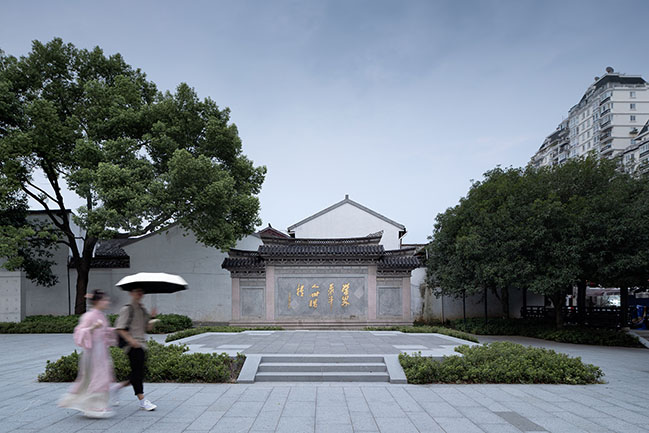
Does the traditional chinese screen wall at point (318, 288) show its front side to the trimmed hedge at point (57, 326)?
no

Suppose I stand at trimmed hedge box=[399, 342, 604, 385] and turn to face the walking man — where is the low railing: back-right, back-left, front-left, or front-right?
back-right

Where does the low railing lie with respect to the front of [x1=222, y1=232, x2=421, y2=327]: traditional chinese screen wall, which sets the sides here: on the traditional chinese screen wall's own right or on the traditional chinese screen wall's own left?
on the traditional chinese screen wall's own left

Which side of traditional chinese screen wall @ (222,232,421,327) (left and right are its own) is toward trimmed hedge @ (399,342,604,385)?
front

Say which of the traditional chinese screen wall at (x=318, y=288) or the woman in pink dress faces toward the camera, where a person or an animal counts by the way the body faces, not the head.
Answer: the traditional chinese screen wall

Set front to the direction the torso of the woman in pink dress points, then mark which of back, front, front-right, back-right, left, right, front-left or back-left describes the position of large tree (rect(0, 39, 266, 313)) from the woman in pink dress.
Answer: left

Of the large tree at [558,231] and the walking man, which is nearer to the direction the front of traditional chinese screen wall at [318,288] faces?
the walking man

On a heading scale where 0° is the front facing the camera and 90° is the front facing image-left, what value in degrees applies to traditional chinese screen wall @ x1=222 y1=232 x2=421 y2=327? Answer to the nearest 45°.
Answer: approximately 0°

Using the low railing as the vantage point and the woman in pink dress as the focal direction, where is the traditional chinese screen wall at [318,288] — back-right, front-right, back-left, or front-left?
front-right

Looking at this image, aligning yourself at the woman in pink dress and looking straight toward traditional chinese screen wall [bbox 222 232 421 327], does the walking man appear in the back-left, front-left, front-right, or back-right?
front-right
